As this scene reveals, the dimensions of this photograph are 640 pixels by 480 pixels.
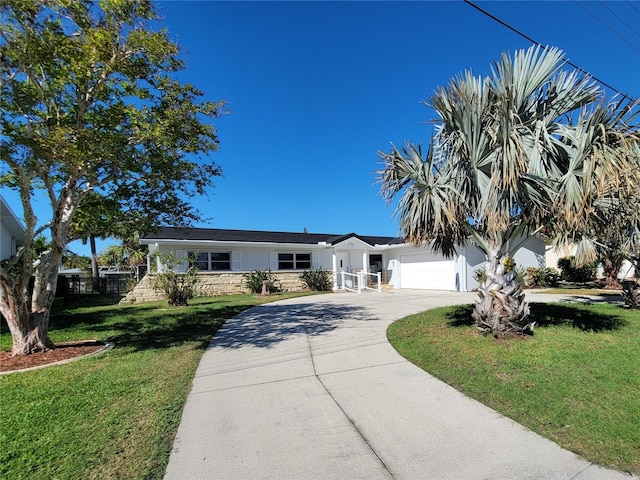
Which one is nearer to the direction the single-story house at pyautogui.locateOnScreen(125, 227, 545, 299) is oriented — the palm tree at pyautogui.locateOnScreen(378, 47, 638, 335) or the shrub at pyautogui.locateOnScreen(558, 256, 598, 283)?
the palm tree

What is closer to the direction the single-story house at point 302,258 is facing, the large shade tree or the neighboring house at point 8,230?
the large shade tree

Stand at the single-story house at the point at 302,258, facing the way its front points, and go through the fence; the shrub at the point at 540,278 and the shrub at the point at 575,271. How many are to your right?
1

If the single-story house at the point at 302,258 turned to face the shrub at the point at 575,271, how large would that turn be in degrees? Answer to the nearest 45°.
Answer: approximately 90° to its left

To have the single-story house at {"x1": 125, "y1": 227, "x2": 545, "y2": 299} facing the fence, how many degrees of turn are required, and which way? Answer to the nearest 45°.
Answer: approximately 90° to its right

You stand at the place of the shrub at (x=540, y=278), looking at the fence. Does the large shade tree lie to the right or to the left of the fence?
left

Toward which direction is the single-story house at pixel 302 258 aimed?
toward the camera

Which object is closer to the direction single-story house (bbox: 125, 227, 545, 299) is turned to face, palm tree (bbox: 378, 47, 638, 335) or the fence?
the palm tree

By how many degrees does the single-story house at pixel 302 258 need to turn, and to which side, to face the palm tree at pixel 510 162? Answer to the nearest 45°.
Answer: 0° — it already faces it

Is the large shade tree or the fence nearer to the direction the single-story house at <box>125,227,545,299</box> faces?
the large shade tree

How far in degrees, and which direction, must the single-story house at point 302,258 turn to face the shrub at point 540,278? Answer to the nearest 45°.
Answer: approximately 90° to its left

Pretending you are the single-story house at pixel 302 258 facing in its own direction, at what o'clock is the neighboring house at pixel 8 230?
The neighboring house is roughly at 2 o'clock from the single-story house.
